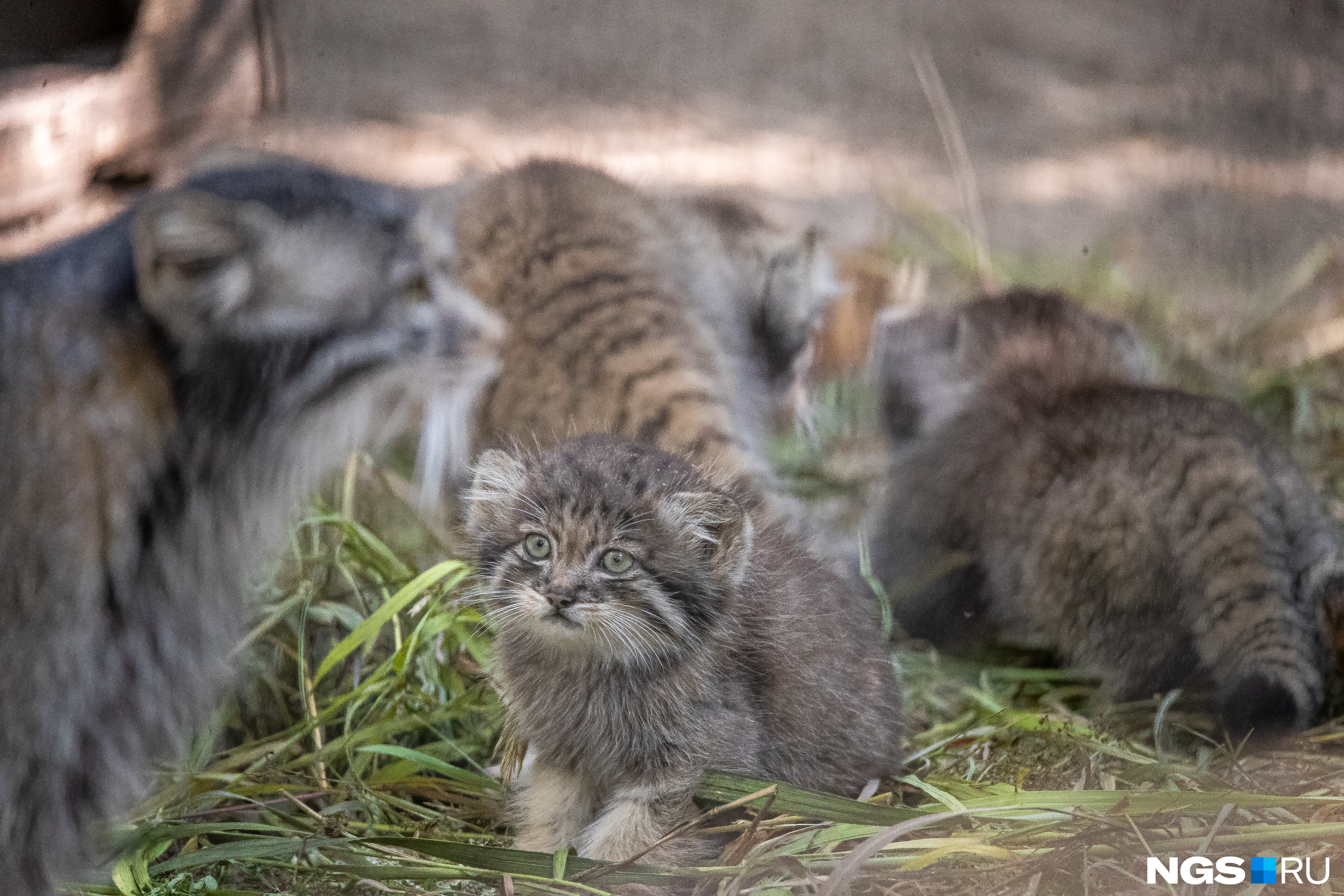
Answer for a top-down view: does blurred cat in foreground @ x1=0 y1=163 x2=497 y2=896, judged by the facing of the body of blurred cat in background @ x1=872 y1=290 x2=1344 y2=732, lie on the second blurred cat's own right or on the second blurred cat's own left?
on the second blurred cat's own left

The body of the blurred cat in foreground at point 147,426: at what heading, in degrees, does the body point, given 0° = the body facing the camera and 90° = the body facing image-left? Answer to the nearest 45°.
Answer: approximately 270°

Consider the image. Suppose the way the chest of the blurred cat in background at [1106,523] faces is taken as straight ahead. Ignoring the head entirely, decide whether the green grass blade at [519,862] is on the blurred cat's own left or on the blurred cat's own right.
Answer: on the blurred cat's own left

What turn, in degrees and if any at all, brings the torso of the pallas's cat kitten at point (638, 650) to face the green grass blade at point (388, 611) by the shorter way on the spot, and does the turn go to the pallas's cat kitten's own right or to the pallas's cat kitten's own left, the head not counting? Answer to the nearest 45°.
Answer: approximately 90° to the pallas's cat kitten's own right

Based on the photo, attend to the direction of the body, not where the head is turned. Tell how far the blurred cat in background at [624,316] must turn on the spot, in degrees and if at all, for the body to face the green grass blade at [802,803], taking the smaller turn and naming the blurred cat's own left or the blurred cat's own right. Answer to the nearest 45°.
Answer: approximately 90° to the blurred cat's own right

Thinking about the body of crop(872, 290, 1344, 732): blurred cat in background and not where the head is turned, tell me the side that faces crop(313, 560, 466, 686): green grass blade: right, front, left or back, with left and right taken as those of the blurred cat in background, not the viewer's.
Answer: left

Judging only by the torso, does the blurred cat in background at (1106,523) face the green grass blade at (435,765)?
no

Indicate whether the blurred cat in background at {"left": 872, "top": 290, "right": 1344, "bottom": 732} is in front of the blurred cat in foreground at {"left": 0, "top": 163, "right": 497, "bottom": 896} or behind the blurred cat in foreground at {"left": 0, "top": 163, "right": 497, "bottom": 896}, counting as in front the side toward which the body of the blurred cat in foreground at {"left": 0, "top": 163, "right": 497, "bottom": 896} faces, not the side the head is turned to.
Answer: in front

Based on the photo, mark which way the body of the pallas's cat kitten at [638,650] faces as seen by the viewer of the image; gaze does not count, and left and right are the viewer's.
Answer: facing the viewer and to the left of the viewer

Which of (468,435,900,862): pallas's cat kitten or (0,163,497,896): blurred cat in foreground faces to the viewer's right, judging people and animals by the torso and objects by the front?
the blurred cat in foreground

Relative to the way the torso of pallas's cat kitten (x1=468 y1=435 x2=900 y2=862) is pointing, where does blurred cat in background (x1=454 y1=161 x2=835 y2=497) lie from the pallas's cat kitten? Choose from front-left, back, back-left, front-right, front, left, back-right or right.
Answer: back-right

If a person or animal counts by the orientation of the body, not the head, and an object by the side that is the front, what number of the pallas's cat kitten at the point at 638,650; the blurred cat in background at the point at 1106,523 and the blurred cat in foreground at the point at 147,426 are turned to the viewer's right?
1

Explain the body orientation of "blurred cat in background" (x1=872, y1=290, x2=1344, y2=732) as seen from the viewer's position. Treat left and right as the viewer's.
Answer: facing away from the viewer and to the left of the viewer

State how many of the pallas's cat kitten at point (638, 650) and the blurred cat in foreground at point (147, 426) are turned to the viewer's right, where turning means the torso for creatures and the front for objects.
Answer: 1
